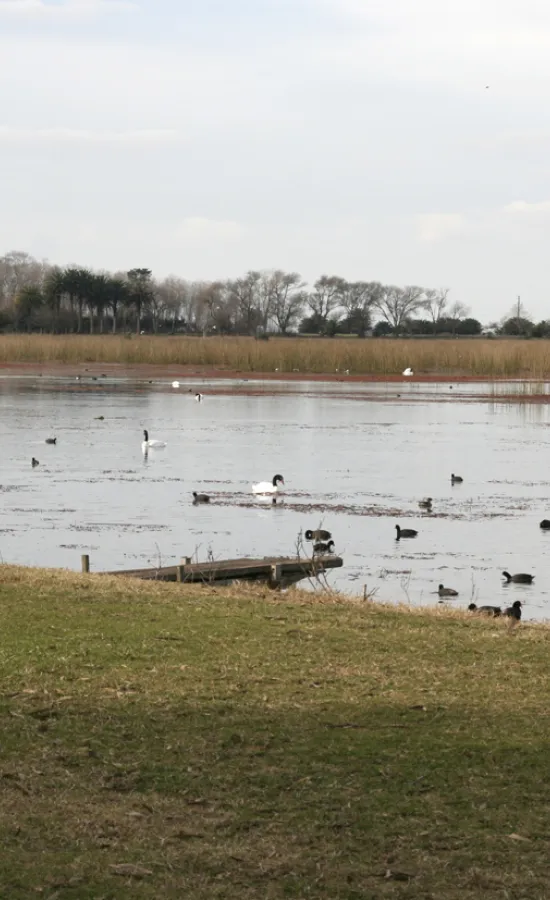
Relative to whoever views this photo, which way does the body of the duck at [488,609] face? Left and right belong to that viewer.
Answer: facing to the left of the viewer

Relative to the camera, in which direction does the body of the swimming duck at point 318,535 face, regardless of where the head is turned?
to the viewer's left

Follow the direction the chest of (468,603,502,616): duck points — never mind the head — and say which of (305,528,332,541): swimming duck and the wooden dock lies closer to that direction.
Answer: the wooden dock

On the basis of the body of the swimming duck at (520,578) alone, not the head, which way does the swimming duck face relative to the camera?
to the viewer's left

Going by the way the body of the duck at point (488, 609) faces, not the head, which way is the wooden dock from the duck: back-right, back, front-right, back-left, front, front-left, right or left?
front

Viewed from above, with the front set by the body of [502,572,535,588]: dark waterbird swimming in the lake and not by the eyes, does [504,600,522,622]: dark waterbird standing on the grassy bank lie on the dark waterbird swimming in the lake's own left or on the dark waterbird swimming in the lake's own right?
on the dark waterbird swimming in the lake's own left

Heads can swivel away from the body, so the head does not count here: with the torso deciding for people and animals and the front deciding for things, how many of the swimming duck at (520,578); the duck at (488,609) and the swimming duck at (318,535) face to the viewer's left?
3

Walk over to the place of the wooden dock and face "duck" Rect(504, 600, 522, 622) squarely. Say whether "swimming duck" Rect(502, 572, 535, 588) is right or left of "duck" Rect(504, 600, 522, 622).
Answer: left

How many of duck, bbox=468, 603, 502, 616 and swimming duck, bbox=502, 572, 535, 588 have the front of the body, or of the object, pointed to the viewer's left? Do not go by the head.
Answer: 2

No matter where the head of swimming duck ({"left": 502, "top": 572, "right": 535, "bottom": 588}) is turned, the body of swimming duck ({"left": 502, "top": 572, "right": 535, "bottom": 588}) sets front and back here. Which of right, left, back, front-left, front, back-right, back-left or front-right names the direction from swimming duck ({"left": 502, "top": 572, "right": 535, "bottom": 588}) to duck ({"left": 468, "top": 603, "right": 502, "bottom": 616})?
left
